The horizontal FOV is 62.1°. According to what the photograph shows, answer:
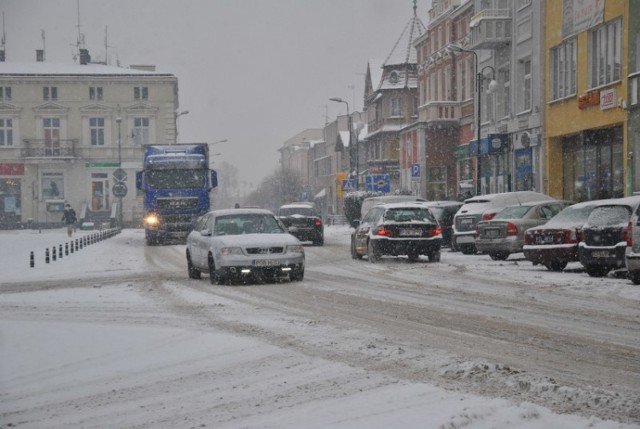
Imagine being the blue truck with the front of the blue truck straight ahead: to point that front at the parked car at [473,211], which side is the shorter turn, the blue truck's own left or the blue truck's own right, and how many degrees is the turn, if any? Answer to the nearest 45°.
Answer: approximately 45° to the blue truck's own left

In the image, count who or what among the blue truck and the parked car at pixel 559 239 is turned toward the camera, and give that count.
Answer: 1

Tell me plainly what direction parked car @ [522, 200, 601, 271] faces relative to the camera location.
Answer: facing away from the viewer and to the right of the viewer

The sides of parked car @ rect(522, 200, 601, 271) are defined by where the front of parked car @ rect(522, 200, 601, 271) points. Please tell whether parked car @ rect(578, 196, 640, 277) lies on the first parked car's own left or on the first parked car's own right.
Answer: on the first parked car's own right

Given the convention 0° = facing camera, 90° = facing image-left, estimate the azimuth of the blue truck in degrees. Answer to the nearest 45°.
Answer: approximately 0°

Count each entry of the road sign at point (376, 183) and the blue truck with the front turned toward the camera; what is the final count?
2
